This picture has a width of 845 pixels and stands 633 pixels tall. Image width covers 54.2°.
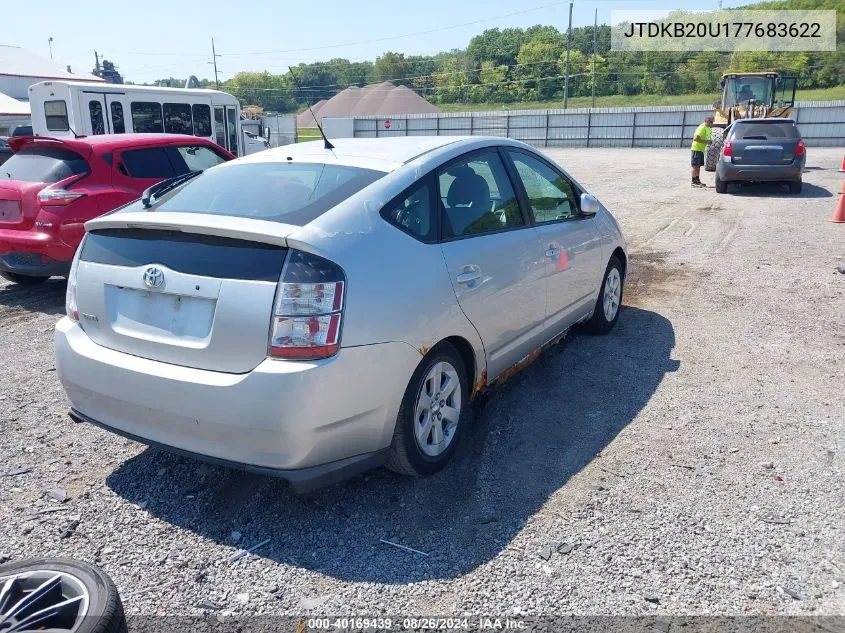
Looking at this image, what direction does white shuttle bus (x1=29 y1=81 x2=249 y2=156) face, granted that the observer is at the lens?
facing away from the viewer and to the right of the viewer

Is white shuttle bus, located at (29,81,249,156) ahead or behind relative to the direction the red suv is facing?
ahead

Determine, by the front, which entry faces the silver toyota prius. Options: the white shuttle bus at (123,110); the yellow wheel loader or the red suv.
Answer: the yellow wheel loader

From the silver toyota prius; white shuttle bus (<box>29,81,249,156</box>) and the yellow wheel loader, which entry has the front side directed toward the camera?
the yellow wheel loader

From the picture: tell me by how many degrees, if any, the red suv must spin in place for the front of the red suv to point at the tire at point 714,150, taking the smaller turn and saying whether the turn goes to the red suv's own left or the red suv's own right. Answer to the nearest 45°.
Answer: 0° — it already faces it

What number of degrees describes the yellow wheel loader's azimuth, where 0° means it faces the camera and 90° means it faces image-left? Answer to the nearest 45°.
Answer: approximately 0°

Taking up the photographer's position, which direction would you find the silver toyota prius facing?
facing away from the viewer and to the right of the viewer

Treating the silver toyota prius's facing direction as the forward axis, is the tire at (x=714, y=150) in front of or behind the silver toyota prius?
in front

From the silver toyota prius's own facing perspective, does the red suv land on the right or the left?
on its left

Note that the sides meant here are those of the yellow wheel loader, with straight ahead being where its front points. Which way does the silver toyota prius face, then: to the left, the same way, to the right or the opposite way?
the opposite way

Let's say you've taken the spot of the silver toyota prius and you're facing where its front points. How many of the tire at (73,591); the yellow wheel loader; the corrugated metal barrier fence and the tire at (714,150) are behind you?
1
